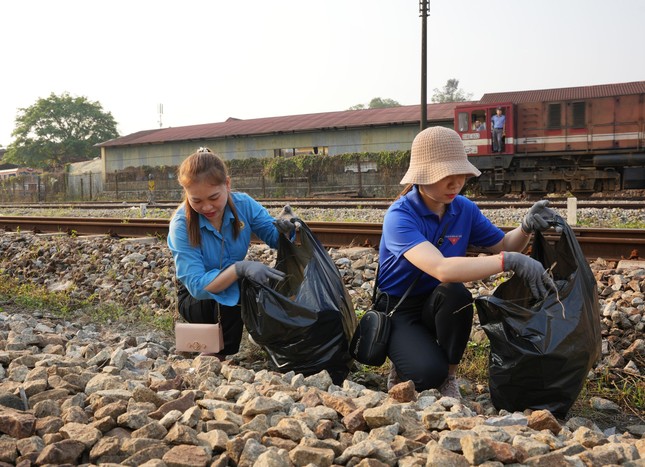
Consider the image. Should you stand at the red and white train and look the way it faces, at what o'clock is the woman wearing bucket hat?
The woman wearing bucket hat is roughly at 9 o'clock from the red and white train.

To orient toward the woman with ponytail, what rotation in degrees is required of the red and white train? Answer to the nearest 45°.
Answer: approximately 90° to its left

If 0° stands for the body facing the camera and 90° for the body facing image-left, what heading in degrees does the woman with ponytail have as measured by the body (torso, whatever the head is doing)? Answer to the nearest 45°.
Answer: approximately 315°

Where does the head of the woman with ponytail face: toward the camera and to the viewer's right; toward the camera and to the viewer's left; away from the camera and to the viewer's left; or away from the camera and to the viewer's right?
toward the camera and to the viewer's right

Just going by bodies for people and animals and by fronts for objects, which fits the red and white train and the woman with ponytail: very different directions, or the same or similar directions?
very different directions

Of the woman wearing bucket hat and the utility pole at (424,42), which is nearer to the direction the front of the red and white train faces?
the utility pole

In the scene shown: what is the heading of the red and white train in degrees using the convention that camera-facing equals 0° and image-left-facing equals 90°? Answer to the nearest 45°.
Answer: approximately 90°

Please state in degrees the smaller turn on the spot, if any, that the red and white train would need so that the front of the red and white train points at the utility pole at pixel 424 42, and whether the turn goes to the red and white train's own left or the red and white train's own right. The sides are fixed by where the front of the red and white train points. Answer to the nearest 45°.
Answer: approximately 45° to the red and white train's own left
